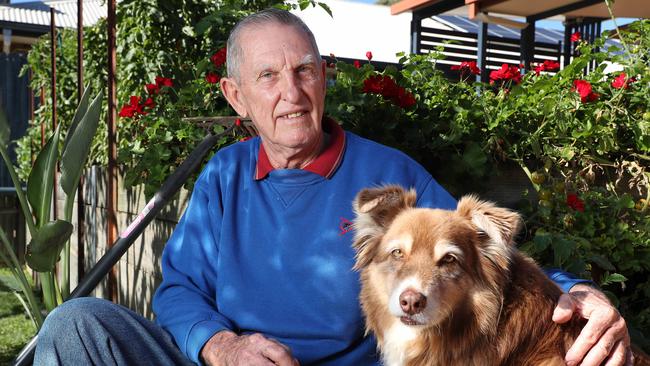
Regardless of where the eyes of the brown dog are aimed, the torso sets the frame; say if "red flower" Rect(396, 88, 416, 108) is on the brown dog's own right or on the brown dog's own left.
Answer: on the brown dog's own right

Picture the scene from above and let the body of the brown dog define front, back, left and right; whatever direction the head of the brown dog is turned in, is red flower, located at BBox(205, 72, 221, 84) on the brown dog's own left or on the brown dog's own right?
on the brown dog's own right

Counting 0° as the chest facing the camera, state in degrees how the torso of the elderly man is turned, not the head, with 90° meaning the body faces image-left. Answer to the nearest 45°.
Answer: approximately 0°

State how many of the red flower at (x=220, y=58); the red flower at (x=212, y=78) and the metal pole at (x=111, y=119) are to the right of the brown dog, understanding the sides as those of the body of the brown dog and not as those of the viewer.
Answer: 3

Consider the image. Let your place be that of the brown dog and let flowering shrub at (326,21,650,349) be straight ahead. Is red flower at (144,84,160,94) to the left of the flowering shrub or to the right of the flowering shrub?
left

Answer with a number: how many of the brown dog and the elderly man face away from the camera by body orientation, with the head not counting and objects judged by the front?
0

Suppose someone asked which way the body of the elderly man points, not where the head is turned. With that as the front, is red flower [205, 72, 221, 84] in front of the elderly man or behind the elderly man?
behind

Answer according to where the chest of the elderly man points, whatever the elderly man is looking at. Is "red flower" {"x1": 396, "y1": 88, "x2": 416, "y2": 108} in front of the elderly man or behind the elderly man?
behind

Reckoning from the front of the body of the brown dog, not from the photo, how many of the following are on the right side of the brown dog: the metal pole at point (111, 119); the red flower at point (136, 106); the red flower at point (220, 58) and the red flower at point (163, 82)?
4

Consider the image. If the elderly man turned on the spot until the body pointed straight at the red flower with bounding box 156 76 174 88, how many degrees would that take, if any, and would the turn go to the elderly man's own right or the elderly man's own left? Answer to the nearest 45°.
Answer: approximately 180°

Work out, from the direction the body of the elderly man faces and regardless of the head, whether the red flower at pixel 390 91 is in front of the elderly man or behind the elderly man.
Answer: behind

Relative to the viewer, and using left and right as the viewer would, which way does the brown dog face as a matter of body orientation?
facing the viewer and to the left of the viewer

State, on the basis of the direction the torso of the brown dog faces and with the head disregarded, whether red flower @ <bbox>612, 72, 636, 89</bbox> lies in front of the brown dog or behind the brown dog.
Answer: behind
